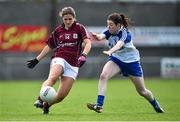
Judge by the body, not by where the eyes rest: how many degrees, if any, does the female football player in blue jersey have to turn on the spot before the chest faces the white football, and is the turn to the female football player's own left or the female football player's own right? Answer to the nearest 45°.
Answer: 0° — they already face it

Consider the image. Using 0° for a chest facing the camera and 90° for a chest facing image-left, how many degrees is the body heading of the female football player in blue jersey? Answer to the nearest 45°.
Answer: approximately 45°

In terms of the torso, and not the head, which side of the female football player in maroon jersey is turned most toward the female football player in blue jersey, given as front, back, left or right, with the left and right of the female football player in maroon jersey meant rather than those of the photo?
left

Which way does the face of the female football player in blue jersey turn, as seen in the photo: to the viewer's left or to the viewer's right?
to the viewer's left

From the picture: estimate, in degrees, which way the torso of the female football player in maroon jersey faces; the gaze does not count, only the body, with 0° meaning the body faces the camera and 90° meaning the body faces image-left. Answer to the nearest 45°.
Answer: approximately 0°

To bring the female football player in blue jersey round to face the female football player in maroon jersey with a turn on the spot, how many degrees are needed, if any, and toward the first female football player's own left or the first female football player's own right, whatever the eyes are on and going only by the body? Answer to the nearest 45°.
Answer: approximately 45° to the first female football player's own right
